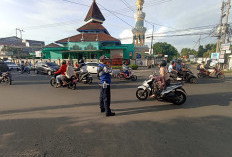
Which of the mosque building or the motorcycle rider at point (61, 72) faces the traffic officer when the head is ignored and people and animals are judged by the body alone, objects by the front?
the mosque building
